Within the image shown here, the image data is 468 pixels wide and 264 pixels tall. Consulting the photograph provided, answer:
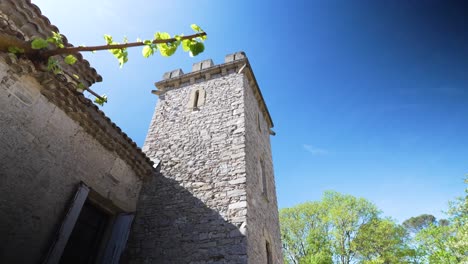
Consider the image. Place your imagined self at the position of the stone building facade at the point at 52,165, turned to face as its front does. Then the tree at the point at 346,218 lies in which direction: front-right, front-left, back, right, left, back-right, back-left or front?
front-left

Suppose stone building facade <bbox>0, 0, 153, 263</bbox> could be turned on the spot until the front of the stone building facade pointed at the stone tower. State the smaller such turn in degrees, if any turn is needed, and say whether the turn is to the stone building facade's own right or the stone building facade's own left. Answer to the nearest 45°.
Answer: approximately 45° to the stone building facade's own left

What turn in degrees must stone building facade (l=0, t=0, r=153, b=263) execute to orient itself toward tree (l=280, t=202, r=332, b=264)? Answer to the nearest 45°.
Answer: approximately 45° to its left

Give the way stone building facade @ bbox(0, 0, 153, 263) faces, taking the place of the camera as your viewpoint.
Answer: facing the viewer and to the right of the viewer

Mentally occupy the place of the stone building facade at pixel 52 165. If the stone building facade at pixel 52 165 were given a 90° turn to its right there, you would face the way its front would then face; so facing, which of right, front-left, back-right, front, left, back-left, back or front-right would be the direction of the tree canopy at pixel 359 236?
back-left

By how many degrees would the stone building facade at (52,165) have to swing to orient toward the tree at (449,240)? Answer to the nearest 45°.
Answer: approximately 45° to its left

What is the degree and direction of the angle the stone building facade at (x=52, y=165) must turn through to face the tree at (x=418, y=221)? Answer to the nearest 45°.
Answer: approximately 45° to its left

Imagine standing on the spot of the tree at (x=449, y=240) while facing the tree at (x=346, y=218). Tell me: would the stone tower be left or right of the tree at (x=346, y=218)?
left
